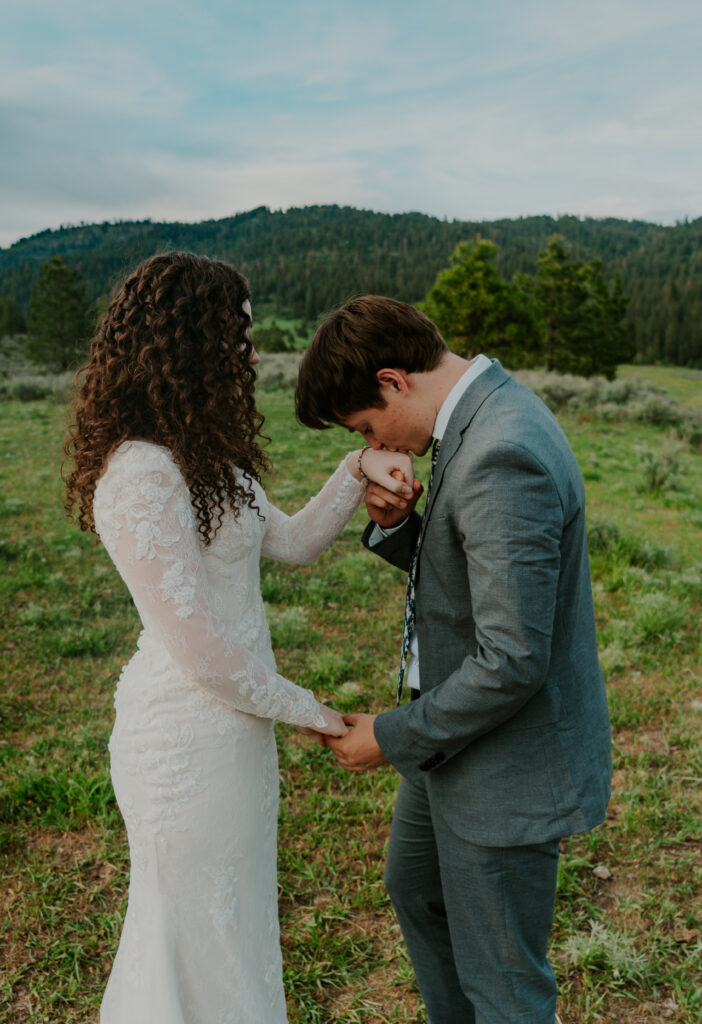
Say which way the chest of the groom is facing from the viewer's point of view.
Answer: to the viewer's left

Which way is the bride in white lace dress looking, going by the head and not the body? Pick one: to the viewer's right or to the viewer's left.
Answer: to the viewer's right

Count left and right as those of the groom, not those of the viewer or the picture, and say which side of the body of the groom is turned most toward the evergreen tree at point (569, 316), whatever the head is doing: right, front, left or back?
right

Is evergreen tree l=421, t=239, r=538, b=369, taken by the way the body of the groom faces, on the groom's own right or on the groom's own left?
on the groom's own right

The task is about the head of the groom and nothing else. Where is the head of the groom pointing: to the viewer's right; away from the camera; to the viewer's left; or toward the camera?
to the viewer's left

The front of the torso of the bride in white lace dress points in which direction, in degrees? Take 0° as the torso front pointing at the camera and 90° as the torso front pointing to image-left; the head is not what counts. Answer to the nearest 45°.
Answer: approximately 270°

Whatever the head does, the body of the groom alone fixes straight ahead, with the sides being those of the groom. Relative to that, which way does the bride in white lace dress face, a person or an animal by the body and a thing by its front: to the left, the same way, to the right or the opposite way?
the opposite way

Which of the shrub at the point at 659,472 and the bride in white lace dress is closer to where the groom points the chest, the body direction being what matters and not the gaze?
the bride in white lace dress

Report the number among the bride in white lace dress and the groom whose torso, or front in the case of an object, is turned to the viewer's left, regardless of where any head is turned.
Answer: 1
